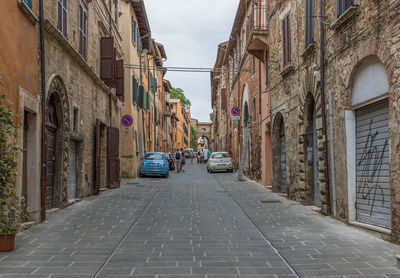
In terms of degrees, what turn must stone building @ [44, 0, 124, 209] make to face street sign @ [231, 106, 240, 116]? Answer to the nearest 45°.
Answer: approximately 45° to its left

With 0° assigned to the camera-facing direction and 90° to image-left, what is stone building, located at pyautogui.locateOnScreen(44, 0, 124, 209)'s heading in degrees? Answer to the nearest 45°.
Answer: approximately 270°

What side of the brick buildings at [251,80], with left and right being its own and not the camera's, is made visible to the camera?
left

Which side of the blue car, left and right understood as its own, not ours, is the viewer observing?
back

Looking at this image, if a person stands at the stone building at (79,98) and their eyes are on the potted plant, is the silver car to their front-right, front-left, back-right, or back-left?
back-left

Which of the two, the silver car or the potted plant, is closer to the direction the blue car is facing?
the silver car

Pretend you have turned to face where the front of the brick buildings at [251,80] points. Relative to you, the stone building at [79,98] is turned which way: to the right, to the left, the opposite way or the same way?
the opposite way

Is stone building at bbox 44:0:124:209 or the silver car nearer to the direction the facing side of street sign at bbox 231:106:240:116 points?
the stone building
